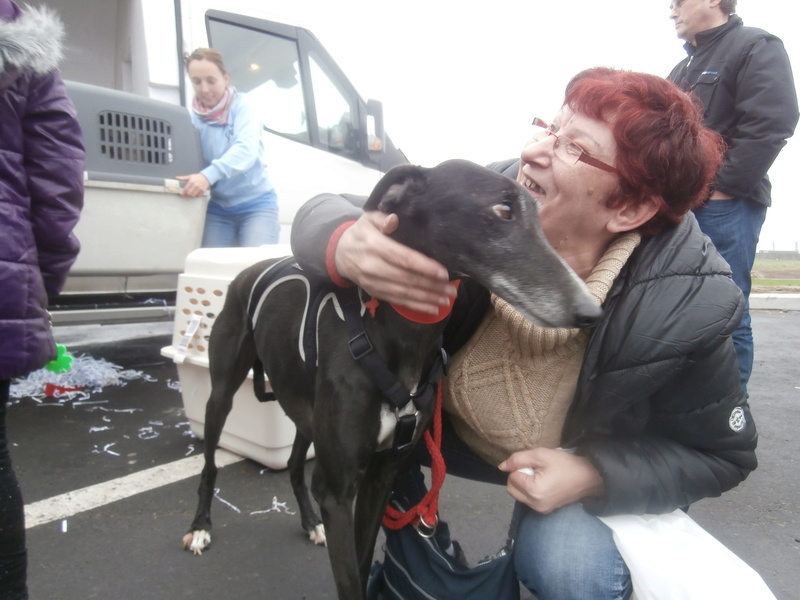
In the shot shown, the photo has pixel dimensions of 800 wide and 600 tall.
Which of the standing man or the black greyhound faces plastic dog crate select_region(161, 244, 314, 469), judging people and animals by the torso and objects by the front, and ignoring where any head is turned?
the standing man

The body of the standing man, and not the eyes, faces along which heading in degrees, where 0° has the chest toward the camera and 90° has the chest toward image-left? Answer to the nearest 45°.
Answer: approximately 45°

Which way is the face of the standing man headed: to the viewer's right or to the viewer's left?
to the viewer's left

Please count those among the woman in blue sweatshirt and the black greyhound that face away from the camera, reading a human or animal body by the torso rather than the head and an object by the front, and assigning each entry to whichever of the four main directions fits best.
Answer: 0

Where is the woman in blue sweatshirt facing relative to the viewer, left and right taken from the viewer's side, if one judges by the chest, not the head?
facing the viewer and to the left of the viewer

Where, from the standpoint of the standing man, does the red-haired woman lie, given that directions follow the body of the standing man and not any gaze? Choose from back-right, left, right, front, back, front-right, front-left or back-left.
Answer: front-left

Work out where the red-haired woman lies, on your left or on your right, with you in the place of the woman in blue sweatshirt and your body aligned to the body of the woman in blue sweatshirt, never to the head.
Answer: on your left

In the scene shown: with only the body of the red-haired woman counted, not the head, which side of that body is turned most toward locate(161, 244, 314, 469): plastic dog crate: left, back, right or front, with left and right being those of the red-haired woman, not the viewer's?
right

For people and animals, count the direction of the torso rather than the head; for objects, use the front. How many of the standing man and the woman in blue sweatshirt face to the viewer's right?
0

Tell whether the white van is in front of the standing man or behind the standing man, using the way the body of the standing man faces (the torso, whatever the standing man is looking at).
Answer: in front

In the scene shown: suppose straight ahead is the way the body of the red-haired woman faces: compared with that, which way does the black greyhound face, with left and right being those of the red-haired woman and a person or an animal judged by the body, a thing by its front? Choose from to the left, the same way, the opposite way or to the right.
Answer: to the left

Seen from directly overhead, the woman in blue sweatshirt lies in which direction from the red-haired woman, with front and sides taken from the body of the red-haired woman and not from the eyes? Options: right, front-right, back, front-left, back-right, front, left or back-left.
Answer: right

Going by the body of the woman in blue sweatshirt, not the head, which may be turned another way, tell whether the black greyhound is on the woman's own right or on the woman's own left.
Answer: on the woman's own left

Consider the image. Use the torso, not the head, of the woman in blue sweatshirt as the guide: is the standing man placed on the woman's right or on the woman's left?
on the woman's left
